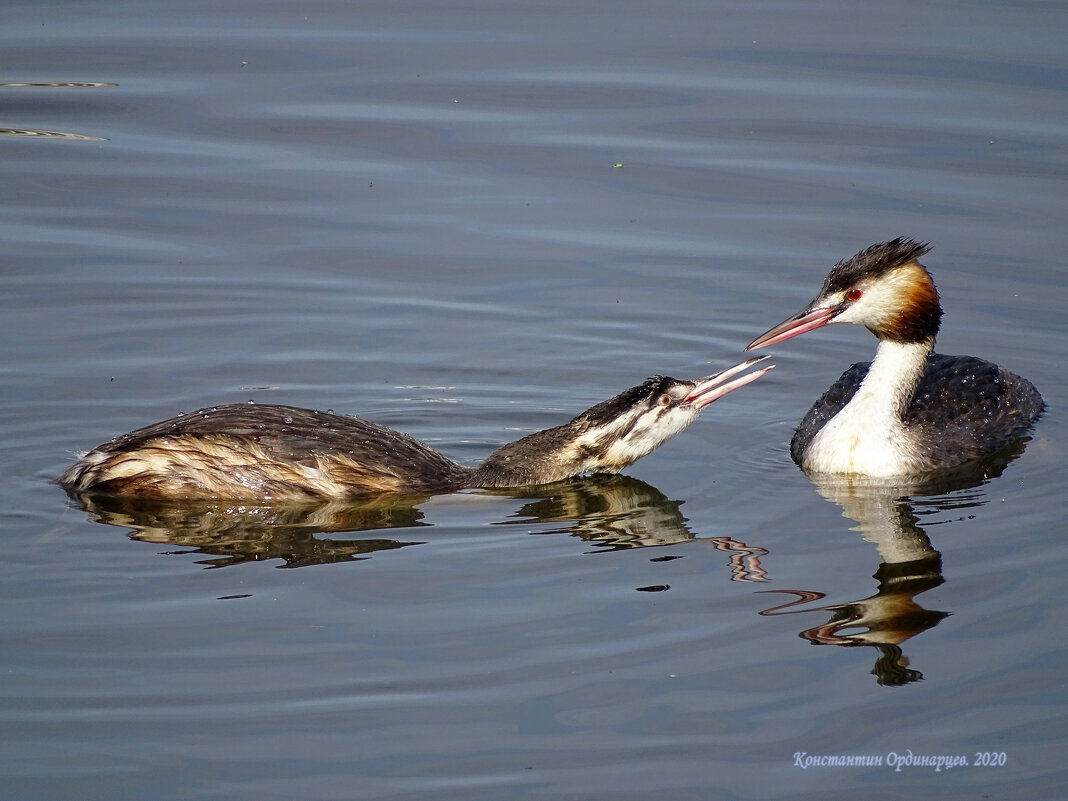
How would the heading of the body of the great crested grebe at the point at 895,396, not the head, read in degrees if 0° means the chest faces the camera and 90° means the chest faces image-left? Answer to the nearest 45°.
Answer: approximately 45°
